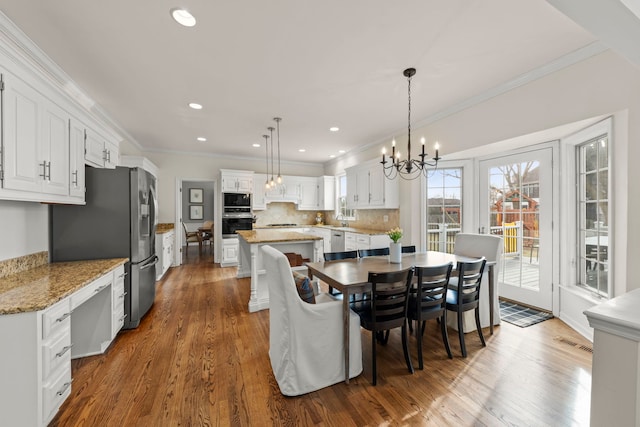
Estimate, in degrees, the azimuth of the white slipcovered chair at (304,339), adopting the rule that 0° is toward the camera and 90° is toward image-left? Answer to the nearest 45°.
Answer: approximately 225°

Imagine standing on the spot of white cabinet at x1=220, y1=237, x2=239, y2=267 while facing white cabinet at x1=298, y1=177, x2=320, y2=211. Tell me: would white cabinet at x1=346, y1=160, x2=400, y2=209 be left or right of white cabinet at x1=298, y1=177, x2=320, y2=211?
right

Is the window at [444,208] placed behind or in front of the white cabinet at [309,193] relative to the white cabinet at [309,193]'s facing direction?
in front

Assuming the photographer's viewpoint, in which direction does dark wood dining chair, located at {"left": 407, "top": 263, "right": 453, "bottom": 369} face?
facing away from the viewer and to the left of the viewer

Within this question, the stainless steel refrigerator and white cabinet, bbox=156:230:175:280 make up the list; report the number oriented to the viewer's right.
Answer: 2

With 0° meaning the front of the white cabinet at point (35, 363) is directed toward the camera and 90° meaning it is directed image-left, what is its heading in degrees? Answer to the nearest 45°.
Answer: approximately 315°

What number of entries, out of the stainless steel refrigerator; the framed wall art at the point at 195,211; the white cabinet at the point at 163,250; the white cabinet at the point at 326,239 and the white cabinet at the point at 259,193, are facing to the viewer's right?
2

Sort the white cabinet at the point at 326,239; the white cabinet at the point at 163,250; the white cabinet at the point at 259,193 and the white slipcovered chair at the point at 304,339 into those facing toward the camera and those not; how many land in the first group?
2

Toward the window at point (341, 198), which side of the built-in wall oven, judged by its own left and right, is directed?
left

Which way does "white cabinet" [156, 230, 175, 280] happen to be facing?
to the viewer's right

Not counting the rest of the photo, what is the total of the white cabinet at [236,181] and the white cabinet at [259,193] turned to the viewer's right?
0

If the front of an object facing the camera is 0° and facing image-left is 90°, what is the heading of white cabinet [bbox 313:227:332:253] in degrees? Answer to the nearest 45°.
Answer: approximately 0°

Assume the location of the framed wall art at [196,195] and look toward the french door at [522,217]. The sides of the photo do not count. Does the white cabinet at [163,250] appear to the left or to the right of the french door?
right

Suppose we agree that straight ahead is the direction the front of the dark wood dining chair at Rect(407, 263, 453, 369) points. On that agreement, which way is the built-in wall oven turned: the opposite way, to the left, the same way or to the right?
the opposite way
